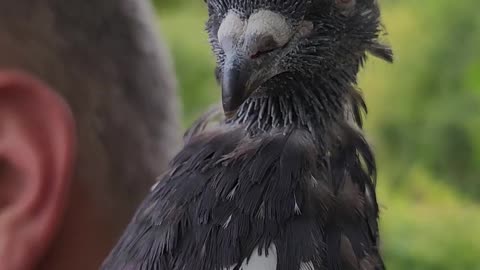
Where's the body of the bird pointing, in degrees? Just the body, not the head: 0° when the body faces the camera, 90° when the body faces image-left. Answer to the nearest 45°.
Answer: approximately 45°
